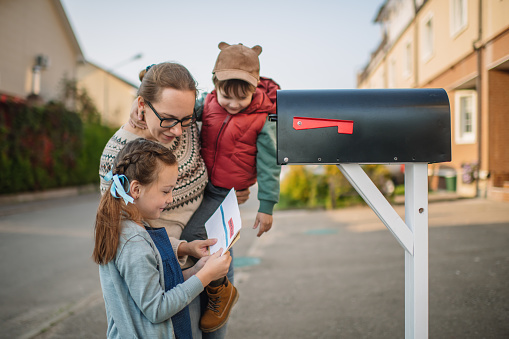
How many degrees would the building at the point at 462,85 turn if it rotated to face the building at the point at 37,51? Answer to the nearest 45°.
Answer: approximately 45° to its right

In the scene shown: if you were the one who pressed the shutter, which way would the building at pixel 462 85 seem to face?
facing the viewer and to the left of the viewer

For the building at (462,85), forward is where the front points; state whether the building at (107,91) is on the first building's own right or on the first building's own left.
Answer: on the first building's own right

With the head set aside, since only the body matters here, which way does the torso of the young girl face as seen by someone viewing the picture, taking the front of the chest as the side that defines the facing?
to the viewer's right

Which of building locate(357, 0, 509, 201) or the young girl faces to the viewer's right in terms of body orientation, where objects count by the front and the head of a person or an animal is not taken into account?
the young girl

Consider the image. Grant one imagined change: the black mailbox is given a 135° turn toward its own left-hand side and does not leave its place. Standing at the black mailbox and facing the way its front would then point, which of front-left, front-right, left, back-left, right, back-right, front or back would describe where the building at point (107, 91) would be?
back

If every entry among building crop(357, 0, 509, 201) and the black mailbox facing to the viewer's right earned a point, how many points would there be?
0

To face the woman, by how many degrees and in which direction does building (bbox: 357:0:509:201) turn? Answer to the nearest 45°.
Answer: approximately 45° to its left

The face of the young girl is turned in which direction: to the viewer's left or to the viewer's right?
to the viewer's right

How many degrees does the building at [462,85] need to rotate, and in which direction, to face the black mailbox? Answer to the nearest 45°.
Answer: approximately 45° to its left

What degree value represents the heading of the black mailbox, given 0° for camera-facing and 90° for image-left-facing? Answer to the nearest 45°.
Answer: approximately 90°

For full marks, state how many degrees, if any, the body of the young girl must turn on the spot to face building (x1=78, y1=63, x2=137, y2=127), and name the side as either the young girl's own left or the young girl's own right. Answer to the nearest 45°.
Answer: approximately 90° to the young girl's own left

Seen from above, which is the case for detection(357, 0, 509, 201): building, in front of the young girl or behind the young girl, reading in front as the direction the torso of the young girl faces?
in front

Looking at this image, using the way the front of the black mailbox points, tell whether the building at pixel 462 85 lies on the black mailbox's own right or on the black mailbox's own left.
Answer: on the black mailbox's own right

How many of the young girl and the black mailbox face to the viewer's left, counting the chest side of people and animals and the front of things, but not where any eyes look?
1
